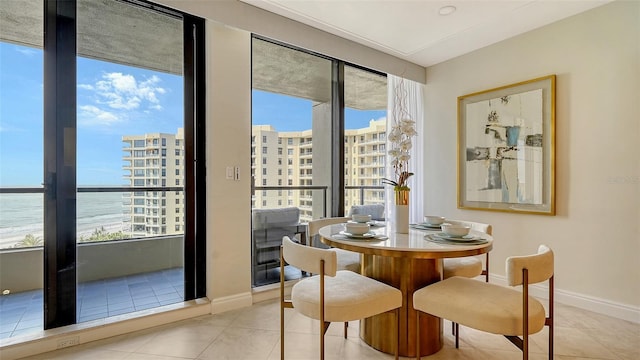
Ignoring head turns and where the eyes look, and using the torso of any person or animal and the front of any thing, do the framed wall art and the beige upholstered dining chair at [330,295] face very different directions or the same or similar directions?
very different directions

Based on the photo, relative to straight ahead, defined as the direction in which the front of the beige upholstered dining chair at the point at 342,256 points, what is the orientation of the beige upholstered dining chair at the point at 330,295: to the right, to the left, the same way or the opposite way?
to the left

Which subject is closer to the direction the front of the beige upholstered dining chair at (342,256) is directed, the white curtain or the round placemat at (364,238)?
the round placemat

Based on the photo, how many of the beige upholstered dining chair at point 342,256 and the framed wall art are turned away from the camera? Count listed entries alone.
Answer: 0

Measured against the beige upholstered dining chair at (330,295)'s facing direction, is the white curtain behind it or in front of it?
in front

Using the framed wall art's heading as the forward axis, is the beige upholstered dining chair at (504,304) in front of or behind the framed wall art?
in front

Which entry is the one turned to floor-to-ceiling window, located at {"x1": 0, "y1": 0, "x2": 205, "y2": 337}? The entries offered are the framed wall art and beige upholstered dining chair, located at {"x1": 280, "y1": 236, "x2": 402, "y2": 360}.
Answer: the framed wall art

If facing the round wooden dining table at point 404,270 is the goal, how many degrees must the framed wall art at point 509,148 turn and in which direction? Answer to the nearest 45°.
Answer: approximately 45° to its left

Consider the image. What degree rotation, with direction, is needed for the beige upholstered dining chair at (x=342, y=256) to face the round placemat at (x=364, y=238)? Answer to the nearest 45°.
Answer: approximately 45° to its right

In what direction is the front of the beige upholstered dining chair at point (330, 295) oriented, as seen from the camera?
facing away from the viewer and to the right of the viewer

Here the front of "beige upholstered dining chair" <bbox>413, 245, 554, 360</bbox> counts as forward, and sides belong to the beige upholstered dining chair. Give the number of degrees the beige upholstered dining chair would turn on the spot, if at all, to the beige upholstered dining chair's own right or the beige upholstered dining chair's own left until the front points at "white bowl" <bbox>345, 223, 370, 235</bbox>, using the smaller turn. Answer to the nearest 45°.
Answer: approximately 45° to the beige upholstered dining chair's own left

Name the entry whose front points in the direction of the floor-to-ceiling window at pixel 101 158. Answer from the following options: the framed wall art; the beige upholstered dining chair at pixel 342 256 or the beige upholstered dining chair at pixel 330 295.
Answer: the framed wall art

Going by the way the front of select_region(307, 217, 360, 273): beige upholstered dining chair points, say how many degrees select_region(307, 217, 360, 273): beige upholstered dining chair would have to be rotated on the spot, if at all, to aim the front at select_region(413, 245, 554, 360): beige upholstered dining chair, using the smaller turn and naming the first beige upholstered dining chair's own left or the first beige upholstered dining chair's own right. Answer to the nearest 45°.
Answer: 0° — it already faces it

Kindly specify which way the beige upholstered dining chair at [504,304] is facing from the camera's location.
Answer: facing away from the viewer and to the left of the viewer

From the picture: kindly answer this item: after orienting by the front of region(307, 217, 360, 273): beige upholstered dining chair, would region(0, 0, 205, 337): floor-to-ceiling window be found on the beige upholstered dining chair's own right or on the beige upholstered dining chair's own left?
on the beige upholstered dining chair's own right

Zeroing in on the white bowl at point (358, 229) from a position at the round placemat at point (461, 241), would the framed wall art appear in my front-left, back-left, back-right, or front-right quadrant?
back-right

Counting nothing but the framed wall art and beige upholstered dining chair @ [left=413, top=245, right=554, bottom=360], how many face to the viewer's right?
0
